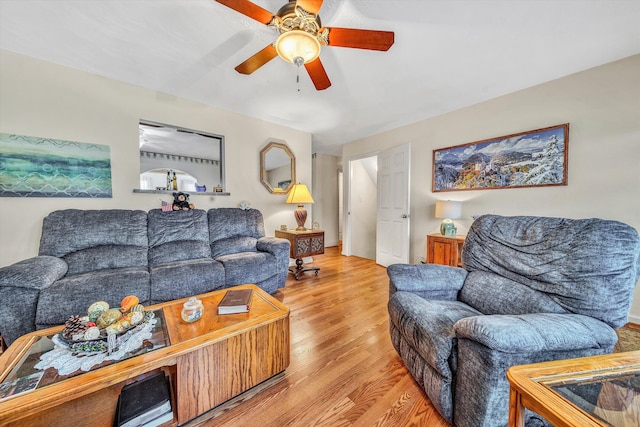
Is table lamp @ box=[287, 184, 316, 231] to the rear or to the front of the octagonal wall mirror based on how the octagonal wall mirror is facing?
to the front

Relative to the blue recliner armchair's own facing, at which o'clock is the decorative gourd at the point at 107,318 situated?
The decorative gourd is roughly at 12 o'clock from the blue recliner armchair.

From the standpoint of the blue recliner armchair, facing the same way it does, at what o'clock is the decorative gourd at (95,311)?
The decorative gourd is roughly at 12 o'clock from the blue recliner armchair.

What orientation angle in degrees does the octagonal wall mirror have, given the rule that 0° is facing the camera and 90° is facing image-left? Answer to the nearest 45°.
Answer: approximately 315°

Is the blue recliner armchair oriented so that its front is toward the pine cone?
yes

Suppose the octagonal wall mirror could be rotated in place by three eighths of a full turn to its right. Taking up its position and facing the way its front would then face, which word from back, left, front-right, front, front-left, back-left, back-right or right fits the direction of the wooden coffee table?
left

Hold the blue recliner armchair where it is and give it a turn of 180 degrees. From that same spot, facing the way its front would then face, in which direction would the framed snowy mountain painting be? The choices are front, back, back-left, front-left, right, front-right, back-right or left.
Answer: front-left

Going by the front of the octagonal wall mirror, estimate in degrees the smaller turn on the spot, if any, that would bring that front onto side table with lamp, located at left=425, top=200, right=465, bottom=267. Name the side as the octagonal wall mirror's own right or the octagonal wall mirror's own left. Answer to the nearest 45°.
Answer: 0° — it already faces it

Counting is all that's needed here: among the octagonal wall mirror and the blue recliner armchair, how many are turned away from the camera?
0

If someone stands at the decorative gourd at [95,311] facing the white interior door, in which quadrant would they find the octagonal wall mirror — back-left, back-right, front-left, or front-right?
front-left

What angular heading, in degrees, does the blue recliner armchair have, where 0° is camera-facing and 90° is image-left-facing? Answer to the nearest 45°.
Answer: approximately 45°
